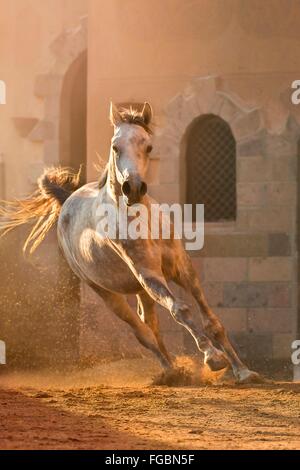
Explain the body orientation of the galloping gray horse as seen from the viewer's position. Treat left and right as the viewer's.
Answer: facing the viewer and to the right of the viewer
